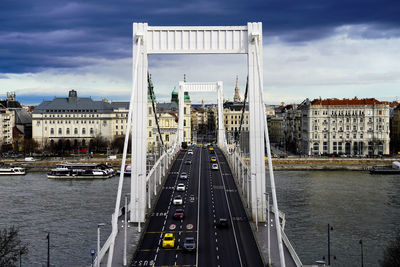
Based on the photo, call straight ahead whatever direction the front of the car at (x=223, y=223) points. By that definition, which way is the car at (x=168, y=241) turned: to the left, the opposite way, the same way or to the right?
the opposite way

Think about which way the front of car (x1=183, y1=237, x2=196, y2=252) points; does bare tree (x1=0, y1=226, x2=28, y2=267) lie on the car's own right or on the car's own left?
on the car's own right

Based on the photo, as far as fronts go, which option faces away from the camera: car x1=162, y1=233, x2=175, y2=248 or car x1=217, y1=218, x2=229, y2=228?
car x1=217, y1=218, x2=229, y2=228

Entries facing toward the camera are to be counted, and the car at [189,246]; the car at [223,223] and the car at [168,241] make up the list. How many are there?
2

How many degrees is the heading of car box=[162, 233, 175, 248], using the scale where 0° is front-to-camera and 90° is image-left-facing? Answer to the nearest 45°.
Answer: approximately 0°

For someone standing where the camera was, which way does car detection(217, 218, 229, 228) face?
facing away from the viewer

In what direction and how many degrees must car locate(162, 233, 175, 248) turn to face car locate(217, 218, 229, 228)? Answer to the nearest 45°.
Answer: approximately 135° to its left

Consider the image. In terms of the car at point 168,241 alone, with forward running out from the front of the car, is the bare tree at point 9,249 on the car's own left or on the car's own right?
on the car's own right

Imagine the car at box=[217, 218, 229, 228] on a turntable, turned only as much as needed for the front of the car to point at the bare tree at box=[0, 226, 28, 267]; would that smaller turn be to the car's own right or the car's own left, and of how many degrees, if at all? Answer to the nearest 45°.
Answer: approximately 90° to the car's own left

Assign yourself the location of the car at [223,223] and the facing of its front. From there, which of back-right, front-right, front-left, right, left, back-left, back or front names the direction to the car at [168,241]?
back-left
